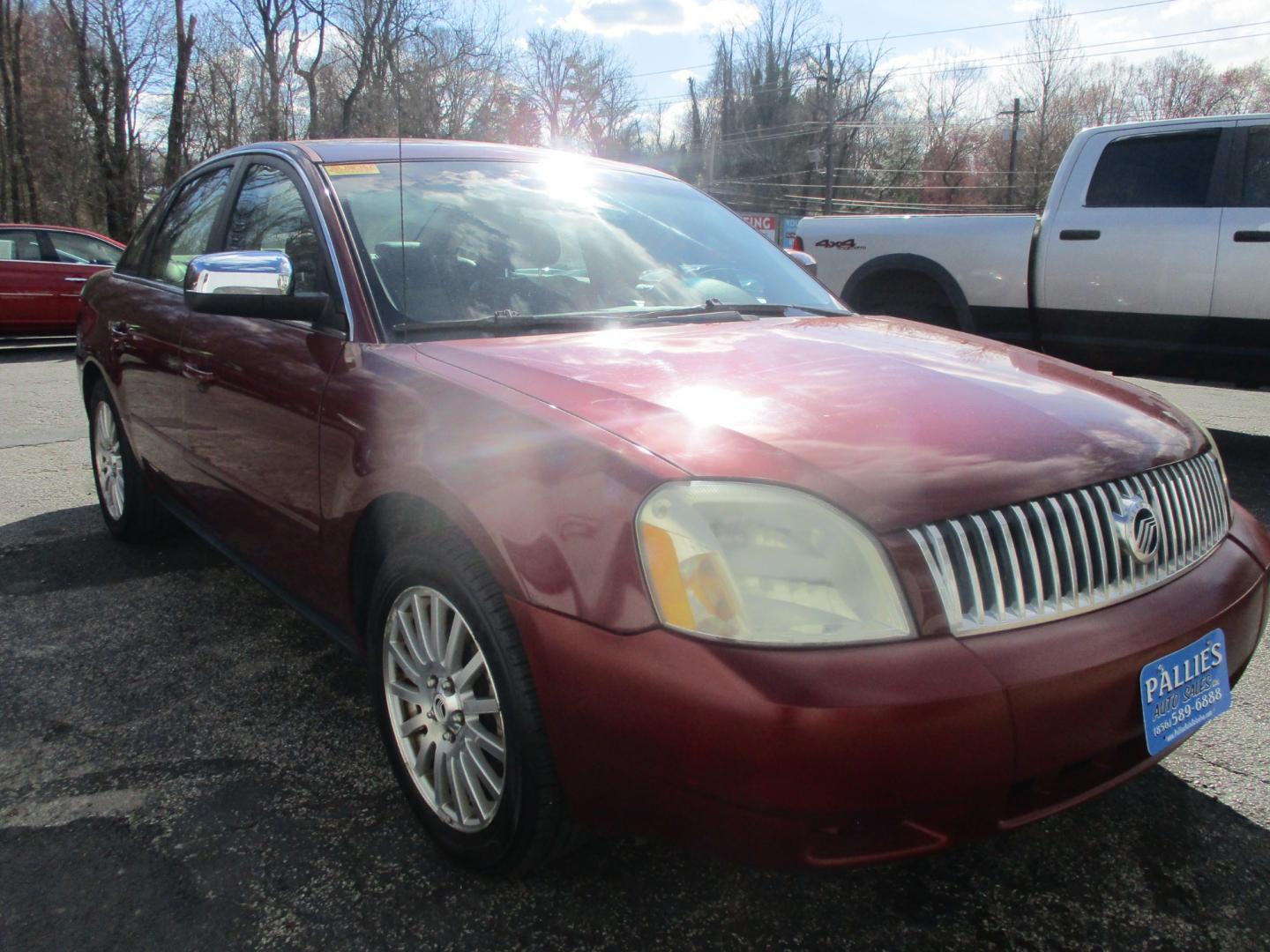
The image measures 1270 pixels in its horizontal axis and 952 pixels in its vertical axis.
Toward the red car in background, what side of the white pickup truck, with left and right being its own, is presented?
back

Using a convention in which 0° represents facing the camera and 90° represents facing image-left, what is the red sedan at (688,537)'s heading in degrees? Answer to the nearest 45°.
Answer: approximately 315°

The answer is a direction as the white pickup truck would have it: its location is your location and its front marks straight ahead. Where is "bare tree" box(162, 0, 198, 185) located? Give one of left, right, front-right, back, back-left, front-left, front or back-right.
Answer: back-left

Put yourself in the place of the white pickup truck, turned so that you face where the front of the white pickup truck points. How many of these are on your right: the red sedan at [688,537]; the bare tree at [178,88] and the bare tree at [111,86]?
1

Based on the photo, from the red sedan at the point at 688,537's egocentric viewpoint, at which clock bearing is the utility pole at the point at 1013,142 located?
The utility pole is roughly at 8 o'clock from the red sedan.

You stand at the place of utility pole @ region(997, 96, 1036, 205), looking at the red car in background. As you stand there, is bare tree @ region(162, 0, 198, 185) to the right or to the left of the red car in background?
right

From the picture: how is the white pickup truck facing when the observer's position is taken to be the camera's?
facing to the right of the viewer

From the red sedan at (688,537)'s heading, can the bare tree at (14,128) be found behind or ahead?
behind

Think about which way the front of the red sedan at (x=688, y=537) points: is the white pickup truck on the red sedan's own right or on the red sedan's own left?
on the red sedan's own left

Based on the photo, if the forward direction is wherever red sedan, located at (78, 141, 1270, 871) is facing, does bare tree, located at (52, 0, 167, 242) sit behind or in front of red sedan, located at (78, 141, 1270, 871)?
behind

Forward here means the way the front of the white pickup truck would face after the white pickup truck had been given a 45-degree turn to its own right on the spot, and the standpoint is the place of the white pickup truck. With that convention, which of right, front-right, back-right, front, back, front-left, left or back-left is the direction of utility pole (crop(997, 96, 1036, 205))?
back-left
